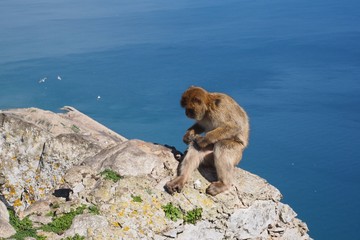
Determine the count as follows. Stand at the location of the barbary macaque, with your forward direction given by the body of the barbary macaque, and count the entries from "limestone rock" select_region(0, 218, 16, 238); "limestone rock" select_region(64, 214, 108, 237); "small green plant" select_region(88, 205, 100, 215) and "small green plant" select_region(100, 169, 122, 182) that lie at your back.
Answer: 0

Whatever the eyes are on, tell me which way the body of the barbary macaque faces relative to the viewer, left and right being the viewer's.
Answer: facing the viewer and to the left of the viewer

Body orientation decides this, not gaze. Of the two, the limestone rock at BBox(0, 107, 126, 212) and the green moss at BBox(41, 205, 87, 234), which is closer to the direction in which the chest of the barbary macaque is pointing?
the green moss

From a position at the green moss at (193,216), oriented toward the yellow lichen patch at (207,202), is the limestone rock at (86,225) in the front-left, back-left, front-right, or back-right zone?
back-left

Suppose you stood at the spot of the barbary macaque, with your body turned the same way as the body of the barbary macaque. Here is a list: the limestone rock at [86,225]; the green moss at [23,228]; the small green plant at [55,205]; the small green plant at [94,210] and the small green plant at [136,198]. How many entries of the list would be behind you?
0

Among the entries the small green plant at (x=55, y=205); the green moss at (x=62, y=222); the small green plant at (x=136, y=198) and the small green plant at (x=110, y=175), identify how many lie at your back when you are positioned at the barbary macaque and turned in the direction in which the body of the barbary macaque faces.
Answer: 0

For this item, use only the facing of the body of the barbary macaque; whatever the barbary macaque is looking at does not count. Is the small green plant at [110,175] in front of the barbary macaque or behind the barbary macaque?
in front

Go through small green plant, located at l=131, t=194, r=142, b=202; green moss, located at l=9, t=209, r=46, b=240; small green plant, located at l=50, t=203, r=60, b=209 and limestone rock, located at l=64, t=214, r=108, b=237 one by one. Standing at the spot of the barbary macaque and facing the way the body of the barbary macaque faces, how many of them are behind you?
0

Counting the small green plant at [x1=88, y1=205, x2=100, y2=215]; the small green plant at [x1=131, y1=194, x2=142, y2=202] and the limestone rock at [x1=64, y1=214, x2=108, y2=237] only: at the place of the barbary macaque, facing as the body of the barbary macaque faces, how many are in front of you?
3

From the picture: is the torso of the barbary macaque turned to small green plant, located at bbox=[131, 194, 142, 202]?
yes

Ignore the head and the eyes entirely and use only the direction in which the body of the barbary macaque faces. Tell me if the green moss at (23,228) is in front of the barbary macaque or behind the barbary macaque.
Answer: in front

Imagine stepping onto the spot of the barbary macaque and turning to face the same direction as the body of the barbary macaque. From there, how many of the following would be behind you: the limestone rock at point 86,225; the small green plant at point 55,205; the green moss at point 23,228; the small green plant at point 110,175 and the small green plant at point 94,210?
0

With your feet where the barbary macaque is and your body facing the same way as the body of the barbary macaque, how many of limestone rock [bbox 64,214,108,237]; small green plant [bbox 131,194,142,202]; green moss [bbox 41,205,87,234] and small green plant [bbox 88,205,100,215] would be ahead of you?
4

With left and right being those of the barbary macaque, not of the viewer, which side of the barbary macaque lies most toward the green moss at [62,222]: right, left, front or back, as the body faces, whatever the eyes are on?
front

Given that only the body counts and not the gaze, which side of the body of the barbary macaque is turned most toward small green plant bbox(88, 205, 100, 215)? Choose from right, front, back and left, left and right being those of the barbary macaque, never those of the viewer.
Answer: front
